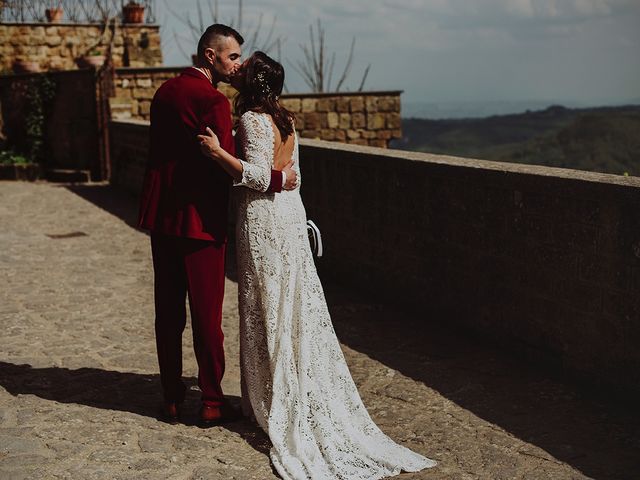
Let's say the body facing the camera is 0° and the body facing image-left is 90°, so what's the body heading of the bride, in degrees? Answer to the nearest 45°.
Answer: approximately 135°

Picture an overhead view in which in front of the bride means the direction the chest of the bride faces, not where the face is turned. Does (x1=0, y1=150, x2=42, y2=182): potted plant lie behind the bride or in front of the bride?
in front

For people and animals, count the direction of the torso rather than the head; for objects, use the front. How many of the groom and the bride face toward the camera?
0

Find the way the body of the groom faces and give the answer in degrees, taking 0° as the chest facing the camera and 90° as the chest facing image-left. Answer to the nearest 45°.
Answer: approximately 225°

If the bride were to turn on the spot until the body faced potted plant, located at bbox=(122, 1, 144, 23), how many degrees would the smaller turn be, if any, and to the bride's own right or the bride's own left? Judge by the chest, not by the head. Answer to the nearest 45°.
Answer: approximately 45° to the bride's own right

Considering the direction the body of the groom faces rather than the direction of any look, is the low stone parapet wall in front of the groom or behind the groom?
in front

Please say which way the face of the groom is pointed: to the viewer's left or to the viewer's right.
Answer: to the viewer's right

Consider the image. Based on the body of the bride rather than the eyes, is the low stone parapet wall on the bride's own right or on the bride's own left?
on the bride's own right

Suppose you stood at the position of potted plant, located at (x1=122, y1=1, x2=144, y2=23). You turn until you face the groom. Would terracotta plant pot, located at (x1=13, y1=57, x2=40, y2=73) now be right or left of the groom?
right

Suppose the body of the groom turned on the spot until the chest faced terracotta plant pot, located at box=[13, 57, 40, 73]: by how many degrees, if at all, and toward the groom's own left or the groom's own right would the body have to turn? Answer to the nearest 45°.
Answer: approximately 45° to the groom's own left
